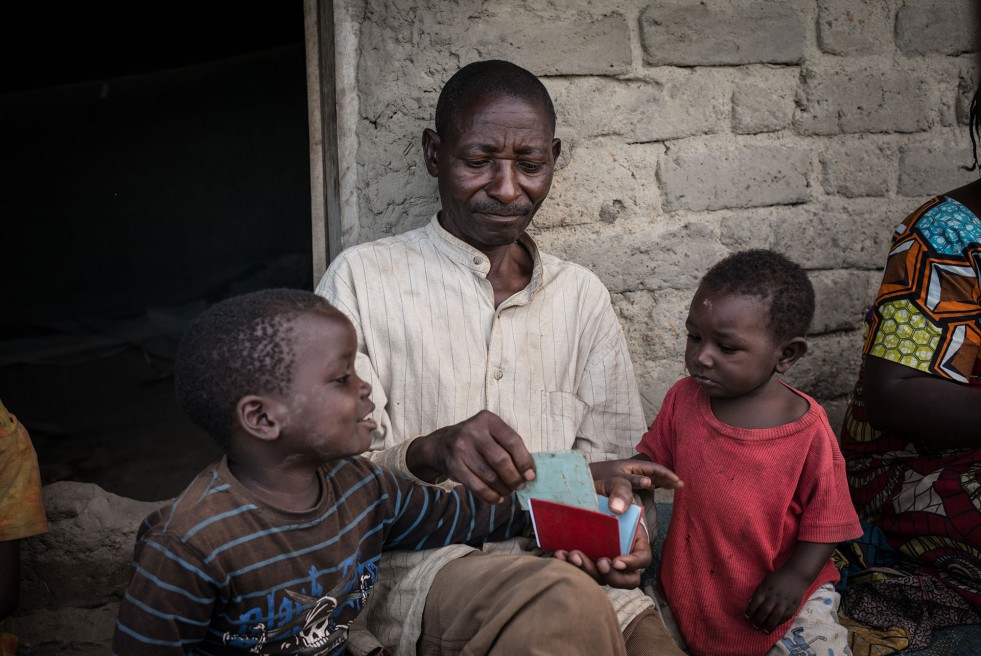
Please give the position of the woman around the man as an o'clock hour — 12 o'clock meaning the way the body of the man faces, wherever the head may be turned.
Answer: The woman is roughly at 9 o'clock from the man.

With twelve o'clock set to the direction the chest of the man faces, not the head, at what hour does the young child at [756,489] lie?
The young child is roughly at 10 o'clock from the man.

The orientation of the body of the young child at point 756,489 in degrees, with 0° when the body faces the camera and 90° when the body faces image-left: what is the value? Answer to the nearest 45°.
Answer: approximately 45°

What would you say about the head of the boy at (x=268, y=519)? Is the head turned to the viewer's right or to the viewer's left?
to the viewer's right

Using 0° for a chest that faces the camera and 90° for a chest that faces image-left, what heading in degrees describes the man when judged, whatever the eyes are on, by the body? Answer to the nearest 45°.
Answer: approximately 0°

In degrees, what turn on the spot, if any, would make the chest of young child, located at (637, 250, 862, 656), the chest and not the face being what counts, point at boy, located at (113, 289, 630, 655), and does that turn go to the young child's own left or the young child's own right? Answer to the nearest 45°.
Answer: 0° — they already face them
